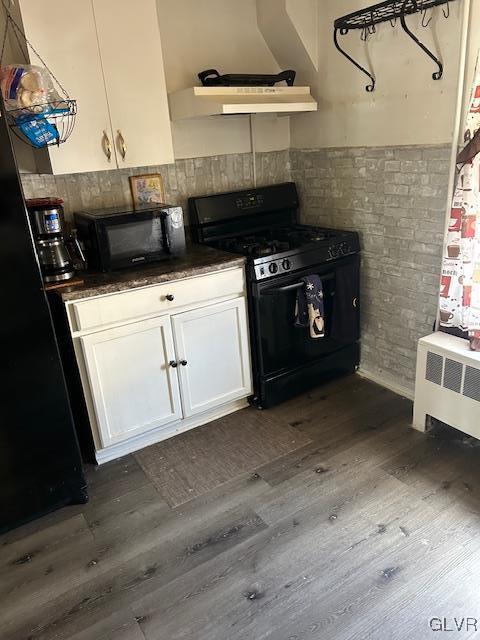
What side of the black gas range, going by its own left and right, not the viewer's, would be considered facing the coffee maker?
right

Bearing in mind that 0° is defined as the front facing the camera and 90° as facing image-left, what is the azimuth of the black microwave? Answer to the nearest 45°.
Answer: approximately 315°

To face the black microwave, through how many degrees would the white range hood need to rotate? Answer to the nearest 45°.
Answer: approximately 90° to its right

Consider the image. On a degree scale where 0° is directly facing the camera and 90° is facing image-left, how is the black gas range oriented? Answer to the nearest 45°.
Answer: approximately 315°

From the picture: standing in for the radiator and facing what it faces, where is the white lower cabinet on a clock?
The white lower cabinet is roughly at 1 o'clock from the radiator.

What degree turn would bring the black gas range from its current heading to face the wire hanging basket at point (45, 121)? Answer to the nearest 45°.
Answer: approximately 90° to its right

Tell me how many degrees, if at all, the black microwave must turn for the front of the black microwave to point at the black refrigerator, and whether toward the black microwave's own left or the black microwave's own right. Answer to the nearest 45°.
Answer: approximately 90° to the black microwave's own right

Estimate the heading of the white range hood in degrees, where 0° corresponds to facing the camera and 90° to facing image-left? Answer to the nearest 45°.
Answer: approximately 315°
